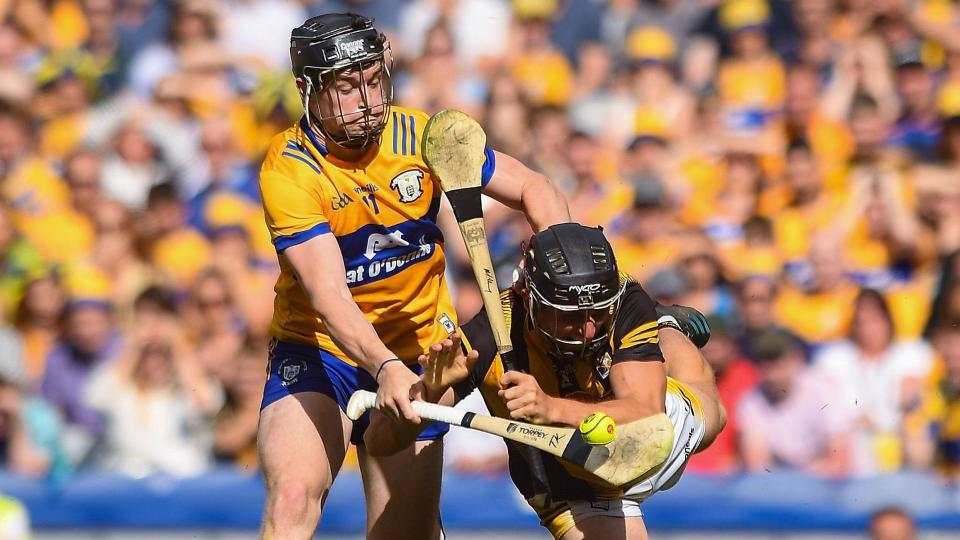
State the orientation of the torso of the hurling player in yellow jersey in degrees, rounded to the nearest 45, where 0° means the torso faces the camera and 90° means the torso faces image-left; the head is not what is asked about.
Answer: approximately 315°

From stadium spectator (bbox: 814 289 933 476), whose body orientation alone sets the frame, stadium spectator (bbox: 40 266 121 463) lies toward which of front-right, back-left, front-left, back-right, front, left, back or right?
right

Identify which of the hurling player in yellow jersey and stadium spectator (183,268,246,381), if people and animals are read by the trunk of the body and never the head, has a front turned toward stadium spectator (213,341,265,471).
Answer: stadium spectator (183,268,246,381)

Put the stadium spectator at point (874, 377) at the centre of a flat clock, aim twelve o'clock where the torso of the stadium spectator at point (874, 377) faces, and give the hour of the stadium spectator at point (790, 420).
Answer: the stadium spectator at point (790, 420) is roughly at 2 o'clock from the stadium spectator at point (874, 377).
